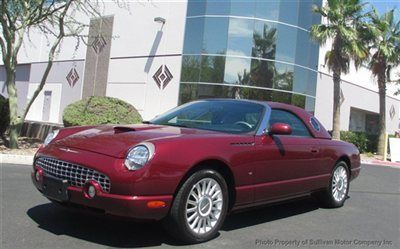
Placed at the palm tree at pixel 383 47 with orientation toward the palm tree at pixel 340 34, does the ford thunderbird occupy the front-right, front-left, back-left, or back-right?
front-left

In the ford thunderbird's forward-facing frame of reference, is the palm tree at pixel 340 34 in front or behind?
behind

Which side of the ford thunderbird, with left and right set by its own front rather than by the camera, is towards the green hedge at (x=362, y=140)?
back

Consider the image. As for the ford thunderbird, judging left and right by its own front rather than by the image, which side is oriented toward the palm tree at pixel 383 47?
back

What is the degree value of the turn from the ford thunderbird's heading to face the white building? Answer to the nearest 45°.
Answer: approximately 135° to its right

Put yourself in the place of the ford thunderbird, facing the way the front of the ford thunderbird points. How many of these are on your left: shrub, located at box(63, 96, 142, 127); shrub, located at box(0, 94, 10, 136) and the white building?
0

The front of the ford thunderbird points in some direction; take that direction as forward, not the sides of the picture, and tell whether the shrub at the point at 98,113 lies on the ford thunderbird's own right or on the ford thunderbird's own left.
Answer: on the ford thunderbird's own right

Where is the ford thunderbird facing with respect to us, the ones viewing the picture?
facing the viewer and to the left of the viewer

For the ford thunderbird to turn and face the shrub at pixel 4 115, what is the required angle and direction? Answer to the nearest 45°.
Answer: approximately 90° to its right

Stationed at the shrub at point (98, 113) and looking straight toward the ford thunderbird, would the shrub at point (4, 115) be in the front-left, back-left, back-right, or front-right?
back-right

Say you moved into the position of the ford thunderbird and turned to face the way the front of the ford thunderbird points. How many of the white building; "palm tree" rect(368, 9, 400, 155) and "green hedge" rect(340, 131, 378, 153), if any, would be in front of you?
0

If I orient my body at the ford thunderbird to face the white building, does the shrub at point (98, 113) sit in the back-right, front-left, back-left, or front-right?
front-left

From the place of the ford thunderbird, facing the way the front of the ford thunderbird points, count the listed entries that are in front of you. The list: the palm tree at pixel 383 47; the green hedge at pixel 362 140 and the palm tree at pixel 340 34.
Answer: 0
